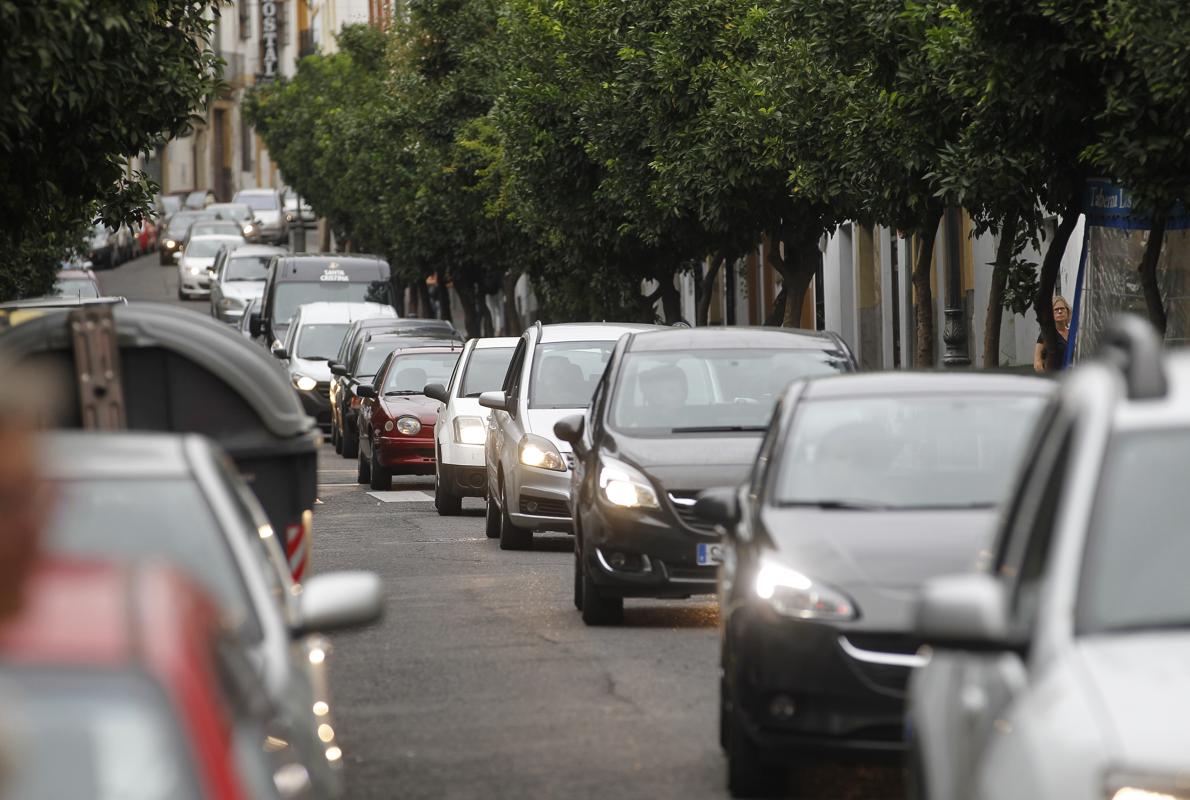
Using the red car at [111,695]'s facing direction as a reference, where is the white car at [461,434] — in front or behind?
behind

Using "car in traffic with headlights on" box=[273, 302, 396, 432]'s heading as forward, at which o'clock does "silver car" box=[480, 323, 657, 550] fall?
The silver car is roughly at 12 o'clock from the car in traffic with headlights on.

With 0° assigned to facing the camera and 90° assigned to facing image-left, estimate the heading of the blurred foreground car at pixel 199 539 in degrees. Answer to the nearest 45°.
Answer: approximately 0°

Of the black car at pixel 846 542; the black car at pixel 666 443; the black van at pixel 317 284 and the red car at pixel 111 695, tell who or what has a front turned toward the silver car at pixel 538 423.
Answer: the black van at pixel 317 284

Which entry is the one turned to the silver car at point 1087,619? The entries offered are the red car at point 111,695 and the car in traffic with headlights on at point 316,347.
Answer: the car in traffic with headlights on

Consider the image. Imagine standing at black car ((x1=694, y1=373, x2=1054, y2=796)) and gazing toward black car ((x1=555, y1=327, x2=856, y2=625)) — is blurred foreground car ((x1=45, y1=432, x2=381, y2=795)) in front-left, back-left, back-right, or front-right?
back-left

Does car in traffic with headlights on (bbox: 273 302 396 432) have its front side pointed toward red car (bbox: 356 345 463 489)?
yes

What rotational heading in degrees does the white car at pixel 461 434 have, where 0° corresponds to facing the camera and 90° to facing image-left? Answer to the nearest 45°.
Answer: approximately 0°
